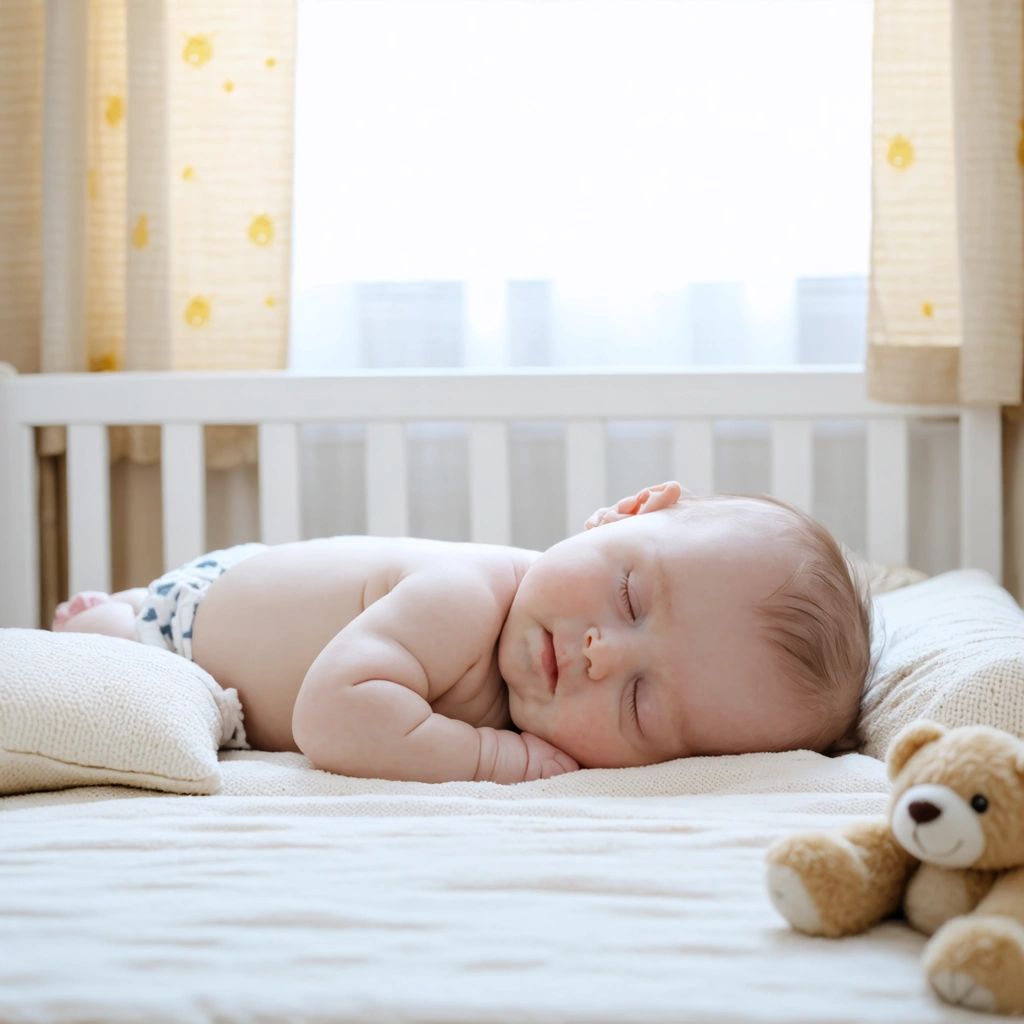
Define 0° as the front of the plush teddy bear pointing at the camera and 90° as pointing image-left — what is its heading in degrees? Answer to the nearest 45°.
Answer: approximately 45°

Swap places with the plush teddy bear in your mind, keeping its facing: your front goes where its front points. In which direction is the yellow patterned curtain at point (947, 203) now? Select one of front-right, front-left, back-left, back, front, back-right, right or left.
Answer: back-right

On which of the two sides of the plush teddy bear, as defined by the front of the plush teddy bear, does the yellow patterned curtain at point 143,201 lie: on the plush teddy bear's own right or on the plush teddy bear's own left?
on the plush teddy bear's own right
